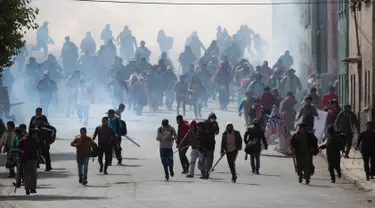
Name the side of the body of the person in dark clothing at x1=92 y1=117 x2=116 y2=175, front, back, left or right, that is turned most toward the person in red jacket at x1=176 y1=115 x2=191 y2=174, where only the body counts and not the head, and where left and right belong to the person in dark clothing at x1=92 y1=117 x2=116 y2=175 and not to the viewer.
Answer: left

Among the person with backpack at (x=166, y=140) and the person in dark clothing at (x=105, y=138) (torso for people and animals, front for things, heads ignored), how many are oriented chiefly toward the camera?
2

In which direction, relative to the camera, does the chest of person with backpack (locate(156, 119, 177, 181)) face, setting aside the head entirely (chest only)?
toward the camera
